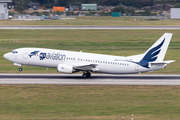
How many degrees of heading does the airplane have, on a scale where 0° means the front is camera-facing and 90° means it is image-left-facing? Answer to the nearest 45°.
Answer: approximately 90°
